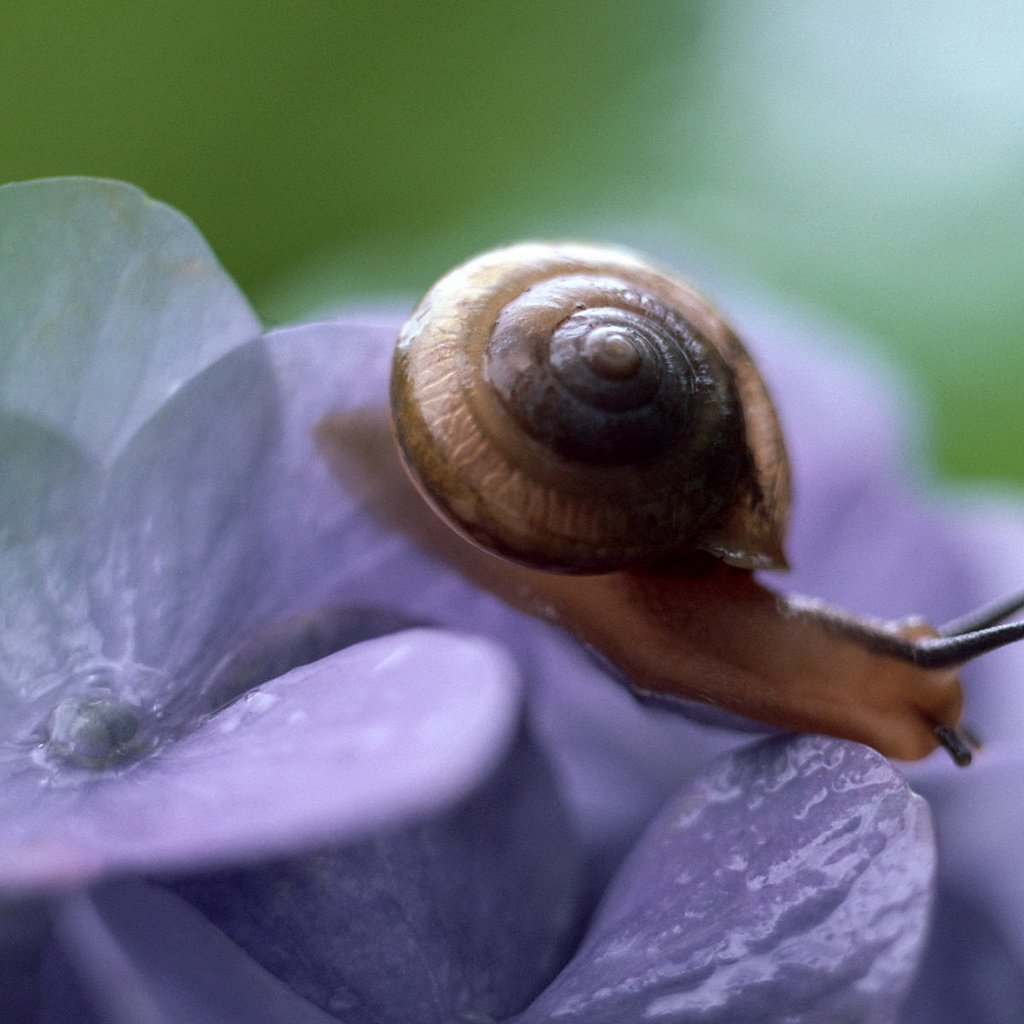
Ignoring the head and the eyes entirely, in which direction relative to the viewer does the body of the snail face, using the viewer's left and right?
facing to the right of the viewer
